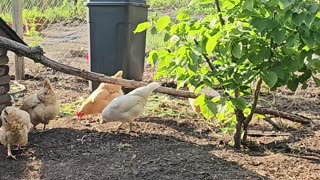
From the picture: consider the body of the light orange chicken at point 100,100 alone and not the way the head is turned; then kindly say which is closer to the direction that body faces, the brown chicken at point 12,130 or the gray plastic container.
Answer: the brown chicken

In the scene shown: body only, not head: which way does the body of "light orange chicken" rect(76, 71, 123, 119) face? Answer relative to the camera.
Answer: to the viewer's left

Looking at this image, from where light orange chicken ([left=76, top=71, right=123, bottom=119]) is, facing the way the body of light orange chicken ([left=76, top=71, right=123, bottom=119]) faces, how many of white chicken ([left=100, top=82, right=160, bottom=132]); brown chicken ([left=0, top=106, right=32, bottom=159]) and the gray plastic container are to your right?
1
